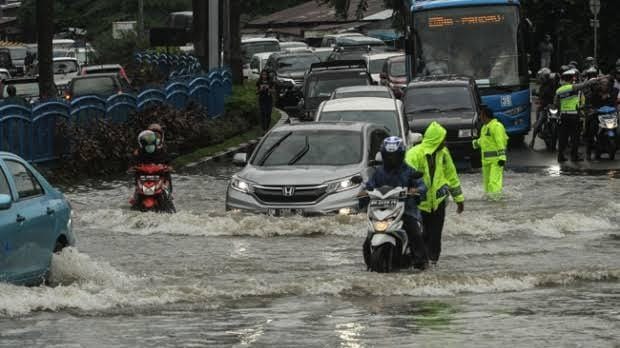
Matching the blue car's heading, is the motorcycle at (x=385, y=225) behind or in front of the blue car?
behind

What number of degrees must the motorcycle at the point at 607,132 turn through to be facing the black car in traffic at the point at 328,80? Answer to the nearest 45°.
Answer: approximately 135° to its right

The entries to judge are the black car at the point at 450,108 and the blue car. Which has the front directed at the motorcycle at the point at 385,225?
the black car

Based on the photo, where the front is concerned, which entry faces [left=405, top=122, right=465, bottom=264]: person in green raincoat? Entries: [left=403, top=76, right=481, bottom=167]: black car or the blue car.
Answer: the black car

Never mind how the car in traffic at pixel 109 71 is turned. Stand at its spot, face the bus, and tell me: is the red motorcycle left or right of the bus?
right
